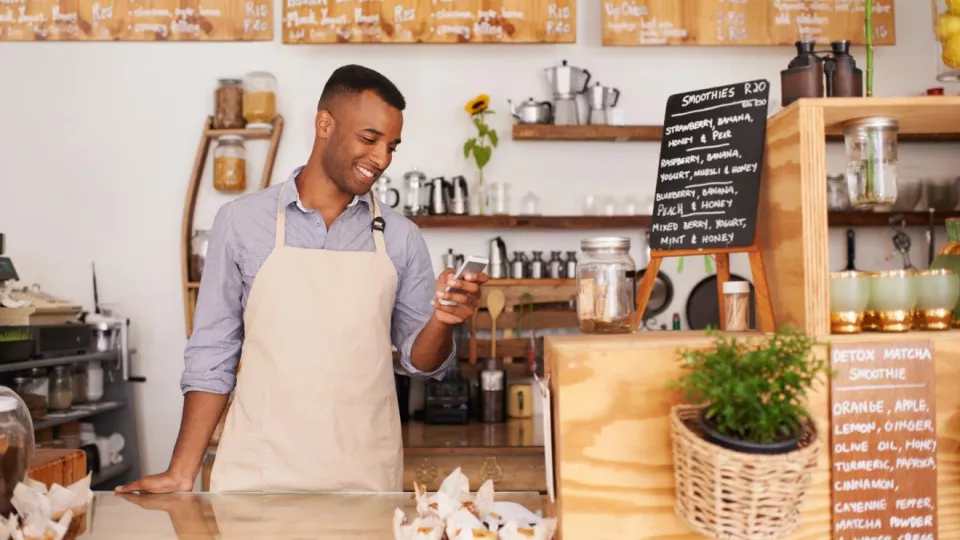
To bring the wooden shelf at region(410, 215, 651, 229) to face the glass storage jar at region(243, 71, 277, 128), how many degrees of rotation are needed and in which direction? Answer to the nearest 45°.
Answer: approximately 90° to its right

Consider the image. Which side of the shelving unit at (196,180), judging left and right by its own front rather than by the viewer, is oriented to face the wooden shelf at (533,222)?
left

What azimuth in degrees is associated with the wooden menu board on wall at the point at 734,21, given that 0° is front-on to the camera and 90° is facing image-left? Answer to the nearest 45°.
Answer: approximately 0°

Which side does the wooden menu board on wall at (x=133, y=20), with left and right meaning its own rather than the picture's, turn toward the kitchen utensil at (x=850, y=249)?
left

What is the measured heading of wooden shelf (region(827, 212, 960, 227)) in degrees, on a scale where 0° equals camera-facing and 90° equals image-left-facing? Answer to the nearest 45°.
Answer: approximately 0°

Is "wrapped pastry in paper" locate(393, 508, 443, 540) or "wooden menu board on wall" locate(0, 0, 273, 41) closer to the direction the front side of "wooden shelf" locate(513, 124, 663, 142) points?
the wrapped pastry in paper

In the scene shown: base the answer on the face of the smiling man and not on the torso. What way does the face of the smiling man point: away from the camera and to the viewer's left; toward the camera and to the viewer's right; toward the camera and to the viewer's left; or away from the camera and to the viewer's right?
toward the camera and to the viewer's right
